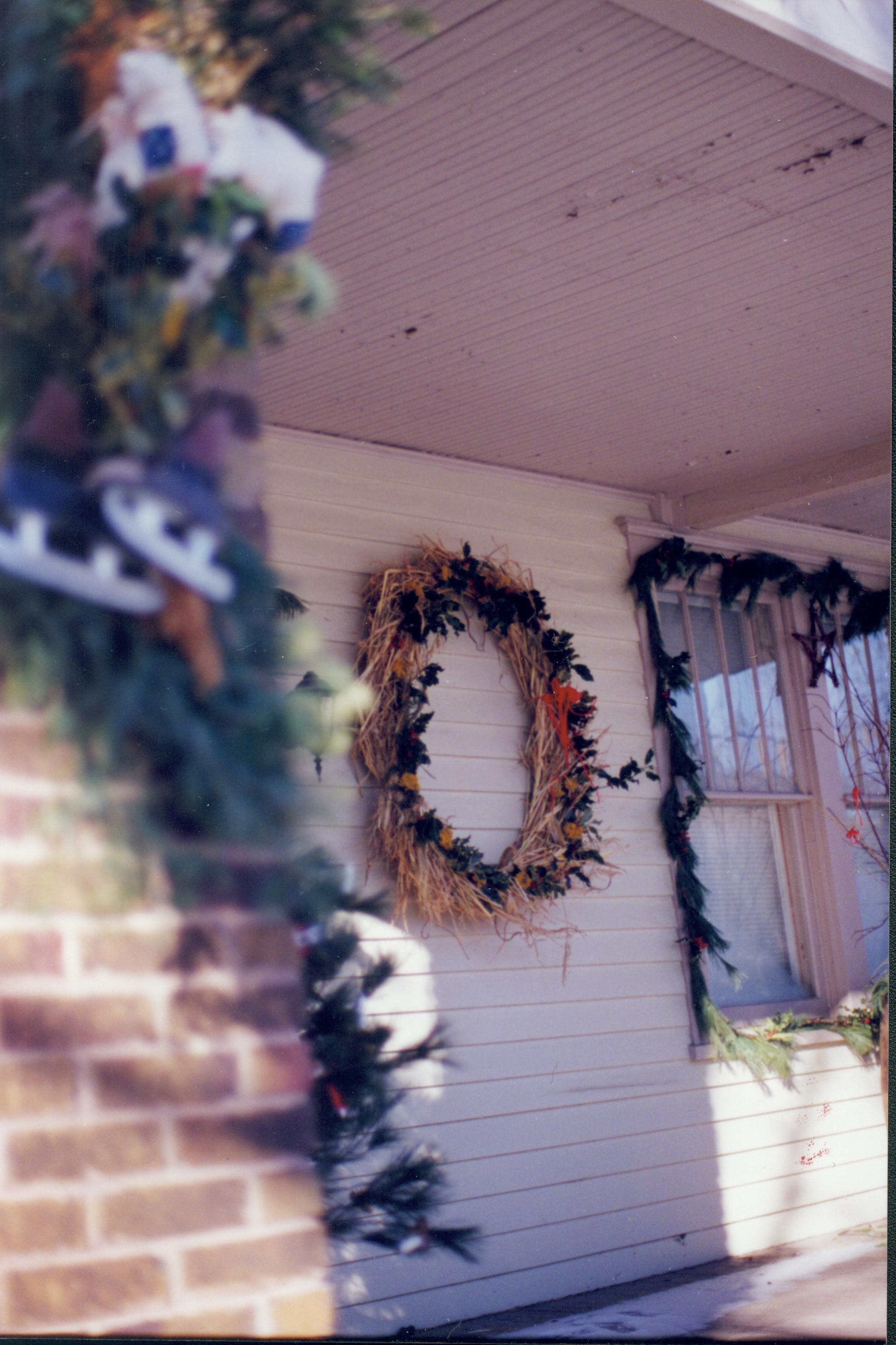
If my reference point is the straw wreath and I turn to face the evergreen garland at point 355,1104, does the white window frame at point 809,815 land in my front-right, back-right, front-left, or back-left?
back-left

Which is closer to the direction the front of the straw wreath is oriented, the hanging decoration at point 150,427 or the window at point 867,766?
the hanging decoration

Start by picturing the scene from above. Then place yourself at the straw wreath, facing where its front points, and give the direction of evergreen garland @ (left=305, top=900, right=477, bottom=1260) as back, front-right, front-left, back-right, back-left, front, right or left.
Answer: front-right

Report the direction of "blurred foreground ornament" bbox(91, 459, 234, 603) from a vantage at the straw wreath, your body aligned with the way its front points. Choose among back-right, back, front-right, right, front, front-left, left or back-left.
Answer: front-right

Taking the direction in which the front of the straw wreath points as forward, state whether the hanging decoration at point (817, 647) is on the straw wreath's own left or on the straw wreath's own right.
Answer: on the straw wreath's own left

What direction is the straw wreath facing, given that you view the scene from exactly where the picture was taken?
facing the viewer and to the right of the viewer

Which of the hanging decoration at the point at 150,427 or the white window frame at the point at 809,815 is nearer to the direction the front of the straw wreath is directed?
the hanging decoration

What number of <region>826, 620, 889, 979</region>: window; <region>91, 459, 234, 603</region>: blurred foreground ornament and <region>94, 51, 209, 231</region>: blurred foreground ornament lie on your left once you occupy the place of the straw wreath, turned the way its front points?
1

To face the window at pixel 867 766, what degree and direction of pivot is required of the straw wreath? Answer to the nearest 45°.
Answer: approximately 90° to its left

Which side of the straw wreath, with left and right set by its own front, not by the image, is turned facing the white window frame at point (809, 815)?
left

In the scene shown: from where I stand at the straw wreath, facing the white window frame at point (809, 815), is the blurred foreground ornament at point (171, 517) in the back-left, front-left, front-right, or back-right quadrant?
back-right

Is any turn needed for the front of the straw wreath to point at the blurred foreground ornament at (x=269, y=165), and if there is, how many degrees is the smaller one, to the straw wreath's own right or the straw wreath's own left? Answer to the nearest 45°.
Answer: approximately 45° to the straw wreath's own right

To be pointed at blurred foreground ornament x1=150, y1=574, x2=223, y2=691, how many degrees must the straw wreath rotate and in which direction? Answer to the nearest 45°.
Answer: approximately 45° to its right

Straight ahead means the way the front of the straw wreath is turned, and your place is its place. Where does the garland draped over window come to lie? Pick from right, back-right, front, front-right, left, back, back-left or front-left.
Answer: left

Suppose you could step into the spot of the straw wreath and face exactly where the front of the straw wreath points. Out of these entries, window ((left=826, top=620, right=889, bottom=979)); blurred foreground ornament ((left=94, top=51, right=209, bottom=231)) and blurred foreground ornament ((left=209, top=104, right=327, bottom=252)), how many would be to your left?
1
